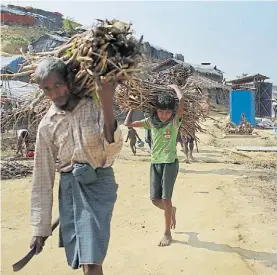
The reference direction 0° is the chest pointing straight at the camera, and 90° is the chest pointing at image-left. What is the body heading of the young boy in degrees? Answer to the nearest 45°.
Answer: approximately 0°

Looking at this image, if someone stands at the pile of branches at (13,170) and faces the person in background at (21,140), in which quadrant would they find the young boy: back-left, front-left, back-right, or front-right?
back-right

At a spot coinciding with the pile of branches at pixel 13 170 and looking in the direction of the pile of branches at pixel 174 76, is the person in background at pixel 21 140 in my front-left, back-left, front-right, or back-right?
back-left

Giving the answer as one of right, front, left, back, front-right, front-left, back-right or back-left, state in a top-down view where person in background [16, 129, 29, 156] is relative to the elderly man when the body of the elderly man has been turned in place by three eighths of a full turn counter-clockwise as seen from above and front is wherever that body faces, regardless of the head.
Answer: front-left

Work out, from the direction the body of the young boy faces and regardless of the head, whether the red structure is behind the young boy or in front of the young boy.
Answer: behind

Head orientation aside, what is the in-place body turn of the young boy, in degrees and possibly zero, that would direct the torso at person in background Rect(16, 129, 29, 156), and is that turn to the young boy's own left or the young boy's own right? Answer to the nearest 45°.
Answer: approximately 135° to the young boy's own right

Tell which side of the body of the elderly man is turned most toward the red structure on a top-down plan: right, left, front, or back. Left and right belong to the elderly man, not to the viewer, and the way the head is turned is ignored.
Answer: back

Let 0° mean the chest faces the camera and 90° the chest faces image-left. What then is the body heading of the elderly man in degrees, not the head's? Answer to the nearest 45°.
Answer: approximately 0°

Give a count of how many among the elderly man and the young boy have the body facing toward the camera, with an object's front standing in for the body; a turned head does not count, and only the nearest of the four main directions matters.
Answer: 2

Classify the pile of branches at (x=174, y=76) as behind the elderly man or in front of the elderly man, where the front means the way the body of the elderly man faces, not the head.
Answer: behind

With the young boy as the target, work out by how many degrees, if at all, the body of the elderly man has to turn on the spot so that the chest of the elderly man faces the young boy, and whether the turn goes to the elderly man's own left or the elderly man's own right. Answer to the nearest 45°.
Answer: approximately 135° to the elderly man's own left
